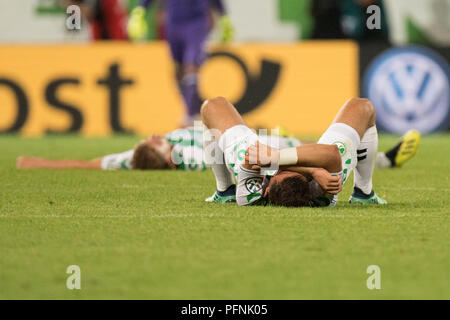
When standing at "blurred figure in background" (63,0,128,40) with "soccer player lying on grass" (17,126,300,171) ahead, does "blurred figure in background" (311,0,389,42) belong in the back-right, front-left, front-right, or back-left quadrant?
front-left

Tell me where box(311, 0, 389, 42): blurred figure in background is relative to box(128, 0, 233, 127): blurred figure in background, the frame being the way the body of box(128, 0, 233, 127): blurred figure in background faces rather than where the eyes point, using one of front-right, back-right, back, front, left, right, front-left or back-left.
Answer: back-left

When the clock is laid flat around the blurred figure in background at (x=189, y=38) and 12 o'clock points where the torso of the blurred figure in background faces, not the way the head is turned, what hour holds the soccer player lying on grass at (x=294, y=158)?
The soccer player lying on grass is roughly at 12 o'clock from the blurred figure in background.

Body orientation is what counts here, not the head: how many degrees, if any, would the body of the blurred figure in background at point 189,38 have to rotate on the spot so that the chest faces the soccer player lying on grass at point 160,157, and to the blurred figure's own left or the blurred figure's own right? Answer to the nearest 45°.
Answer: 0° — they already face them

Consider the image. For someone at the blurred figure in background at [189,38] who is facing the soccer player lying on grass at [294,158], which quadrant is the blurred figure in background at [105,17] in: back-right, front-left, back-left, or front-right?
back-right

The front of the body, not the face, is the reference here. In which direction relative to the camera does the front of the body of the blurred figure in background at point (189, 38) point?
toward the camera

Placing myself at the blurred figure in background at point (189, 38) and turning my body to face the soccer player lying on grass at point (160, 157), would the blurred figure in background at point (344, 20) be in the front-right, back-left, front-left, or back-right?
back-left

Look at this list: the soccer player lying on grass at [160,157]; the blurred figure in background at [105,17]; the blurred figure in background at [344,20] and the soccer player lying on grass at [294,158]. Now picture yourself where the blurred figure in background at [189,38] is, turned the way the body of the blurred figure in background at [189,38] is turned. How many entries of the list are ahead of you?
2

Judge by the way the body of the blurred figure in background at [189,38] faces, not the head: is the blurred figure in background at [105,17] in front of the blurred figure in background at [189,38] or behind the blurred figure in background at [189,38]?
behind

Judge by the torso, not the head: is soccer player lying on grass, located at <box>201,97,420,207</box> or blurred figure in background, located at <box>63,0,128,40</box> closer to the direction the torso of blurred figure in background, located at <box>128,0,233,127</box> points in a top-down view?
the soccer player lying on grass

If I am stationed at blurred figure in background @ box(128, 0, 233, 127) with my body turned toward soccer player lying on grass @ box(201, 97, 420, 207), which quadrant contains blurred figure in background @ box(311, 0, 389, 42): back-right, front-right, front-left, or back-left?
back-left
